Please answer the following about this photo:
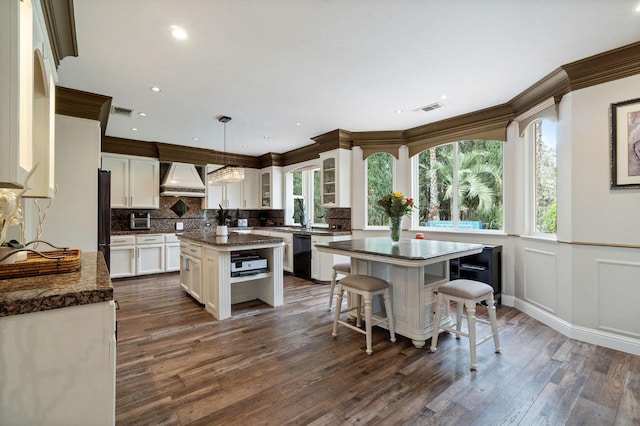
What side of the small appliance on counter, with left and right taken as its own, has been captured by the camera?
front

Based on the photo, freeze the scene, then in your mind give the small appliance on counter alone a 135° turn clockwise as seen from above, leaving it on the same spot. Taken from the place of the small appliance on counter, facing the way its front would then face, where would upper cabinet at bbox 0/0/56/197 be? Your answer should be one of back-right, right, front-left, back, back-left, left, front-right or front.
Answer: back-left

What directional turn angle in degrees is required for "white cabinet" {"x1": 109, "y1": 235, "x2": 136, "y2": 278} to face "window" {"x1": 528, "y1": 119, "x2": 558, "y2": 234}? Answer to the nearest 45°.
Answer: approximately 45° to its left

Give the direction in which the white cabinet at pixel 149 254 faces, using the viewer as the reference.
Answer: facing the viewer

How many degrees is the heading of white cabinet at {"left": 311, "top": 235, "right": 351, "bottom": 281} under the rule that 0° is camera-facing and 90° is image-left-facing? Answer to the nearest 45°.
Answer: approximately 45°

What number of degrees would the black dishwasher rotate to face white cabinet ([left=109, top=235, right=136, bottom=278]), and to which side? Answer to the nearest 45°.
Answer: approximately 45° to its right

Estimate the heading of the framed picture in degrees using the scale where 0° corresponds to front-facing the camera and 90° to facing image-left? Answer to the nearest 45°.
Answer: approximately 45°

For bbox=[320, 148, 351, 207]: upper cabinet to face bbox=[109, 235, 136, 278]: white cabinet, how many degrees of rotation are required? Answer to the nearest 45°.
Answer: approximately 45° to its right
